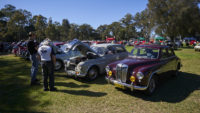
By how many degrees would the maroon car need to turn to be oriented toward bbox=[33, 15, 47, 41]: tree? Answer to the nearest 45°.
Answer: approximately 90° to its right

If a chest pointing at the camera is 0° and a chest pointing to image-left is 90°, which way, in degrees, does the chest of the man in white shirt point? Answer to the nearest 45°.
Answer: approximately 225°

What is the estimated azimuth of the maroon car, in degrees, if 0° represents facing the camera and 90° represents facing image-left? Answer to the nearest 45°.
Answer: approximately 45°

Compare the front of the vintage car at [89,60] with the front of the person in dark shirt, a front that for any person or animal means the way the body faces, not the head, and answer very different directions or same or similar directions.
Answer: very different directions

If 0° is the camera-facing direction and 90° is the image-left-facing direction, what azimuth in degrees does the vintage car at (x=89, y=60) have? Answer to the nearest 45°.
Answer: approximately 45°

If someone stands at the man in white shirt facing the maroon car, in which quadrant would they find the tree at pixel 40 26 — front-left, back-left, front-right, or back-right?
back-left

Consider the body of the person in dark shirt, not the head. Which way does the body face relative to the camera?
to the viewer's right

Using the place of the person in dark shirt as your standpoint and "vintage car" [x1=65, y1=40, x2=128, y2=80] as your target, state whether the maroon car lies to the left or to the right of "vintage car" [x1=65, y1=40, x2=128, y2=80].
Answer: right

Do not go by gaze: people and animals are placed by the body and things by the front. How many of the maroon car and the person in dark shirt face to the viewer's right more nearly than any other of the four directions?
1

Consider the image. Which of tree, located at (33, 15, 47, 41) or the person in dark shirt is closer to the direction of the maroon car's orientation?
the person in dark shirt

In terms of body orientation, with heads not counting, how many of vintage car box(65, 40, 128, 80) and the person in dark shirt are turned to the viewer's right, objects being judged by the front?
1
